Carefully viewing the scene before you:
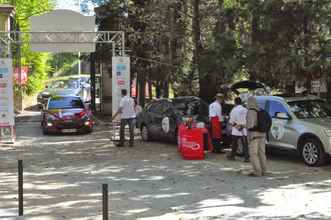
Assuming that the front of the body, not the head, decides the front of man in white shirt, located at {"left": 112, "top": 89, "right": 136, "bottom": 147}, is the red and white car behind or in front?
in front

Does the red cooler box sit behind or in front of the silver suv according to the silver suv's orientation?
behind

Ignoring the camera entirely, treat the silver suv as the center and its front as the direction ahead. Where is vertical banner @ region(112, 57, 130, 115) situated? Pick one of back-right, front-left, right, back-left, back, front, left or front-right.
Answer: back

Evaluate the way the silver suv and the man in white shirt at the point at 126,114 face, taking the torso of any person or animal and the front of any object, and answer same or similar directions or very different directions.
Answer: very different directions

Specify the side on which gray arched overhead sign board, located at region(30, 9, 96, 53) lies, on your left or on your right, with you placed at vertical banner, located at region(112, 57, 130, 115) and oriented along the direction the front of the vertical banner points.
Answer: on your right

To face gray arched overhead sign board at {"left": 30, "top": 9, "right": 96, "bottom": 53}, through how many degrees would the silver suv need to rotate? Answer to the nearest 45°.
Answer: approximately 180°

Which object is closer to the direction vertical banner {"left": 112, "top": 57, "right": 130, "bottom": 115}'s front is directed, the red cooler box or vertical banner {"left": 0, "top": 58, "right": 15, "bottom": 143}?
the red cooler box

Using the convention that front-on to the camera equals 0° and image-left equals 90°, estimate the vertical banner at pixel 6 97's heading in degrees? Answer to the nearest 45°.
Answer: approximately 0°

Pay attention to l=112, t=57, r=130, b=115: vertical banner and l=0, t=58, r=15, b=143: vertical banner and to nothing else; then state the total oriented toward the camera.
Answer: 2

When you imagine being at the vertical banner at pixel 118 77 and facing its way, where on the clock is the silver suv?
The silver suv is roughly at 11 o'clock from the vertical banner.
